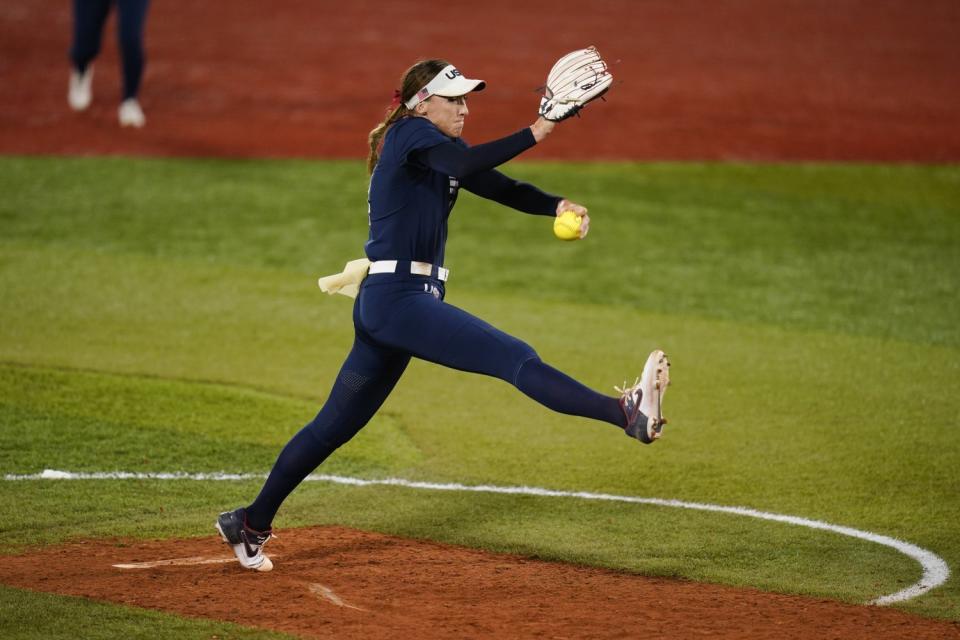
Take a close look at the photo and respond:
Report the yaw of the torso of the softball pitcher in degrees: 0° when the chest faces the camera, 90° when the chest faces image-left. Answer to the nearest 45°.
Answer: approximately 270°
